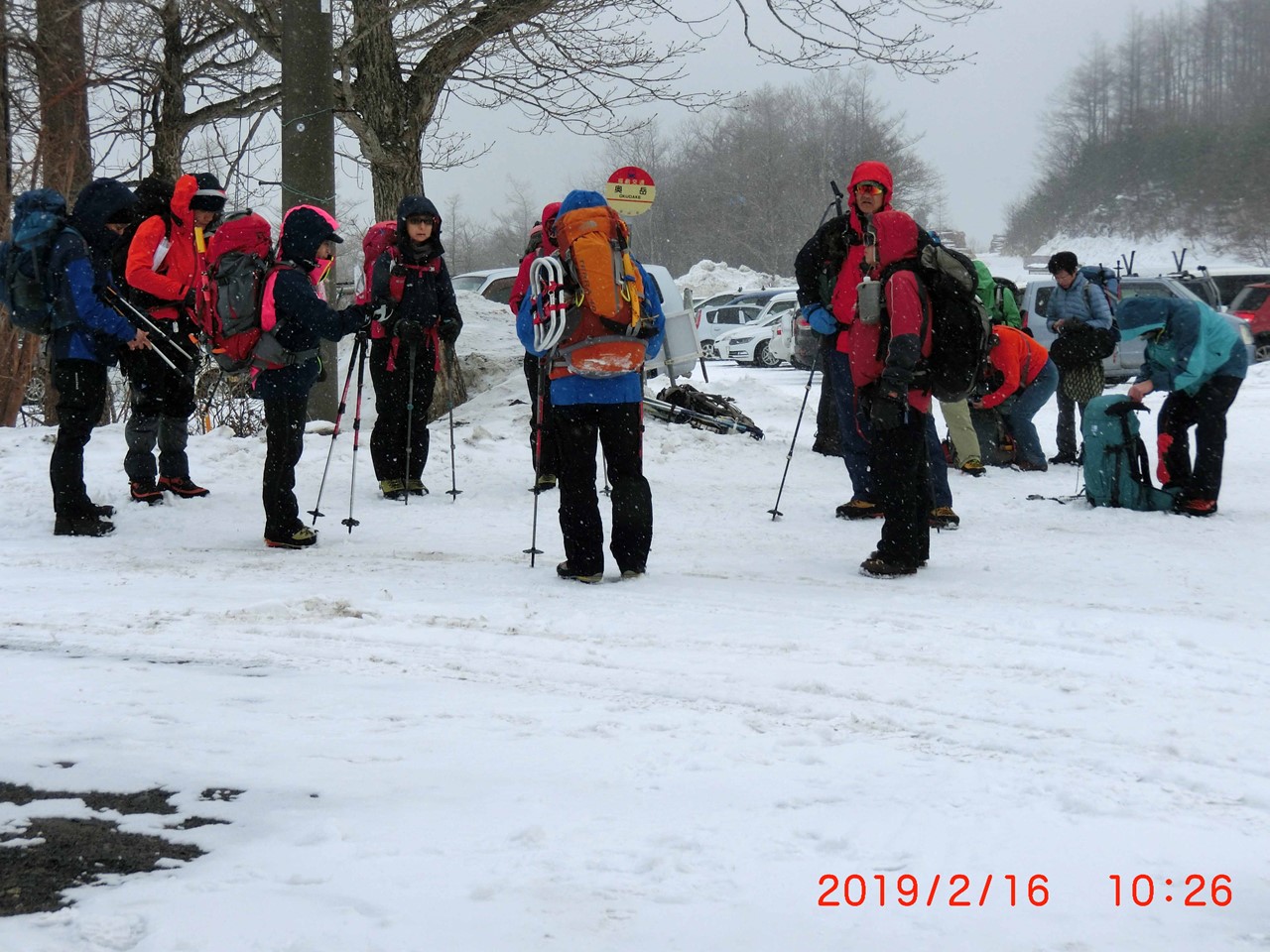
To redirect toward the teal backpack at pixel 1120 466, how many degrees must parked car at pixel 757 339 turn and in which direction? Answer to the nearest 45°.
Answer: approximately 45° to its left

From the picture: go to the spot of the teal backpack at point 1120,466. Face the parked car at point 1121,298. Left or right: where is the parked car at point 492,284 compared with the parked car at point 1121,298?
left

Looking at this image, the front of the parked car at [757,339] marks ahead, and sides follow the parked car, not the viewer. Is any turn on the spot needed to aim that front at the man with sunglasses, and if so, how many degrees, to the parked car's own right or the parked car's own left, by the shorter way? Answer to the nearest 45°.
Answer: approximately 45° to the parked car's own left

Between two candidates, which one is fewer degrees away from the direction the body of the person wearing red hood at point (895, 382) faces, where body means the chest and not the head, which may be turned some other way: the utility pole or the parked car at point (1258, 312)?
the utility pole

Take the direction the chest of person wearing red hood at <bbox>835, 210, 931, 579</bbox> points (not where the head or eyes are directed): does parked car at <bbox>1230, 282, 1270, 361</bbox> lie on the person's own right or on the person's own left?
on the person's own right

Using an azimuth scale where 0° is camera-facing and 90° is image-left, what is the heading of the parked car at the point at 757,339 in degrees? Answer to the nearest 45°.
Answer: approximately 45°

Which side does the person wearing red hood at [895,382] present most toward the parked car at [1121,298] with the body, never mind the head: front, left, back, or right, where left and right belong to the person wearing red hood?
right

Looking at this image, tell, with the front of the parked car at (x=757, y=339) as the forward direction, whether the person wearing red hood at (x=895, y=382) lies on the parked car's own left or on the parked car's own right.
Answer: on the parked car's own left

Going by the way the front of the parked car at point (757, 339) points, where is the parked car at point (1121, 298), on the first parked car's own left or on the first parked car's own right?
on the first parked car's own left

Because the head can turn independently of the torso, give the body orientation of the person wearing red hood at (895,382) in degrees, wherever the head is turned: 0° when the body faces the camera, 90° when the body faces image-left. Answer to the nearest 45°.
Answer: approximately 90°
